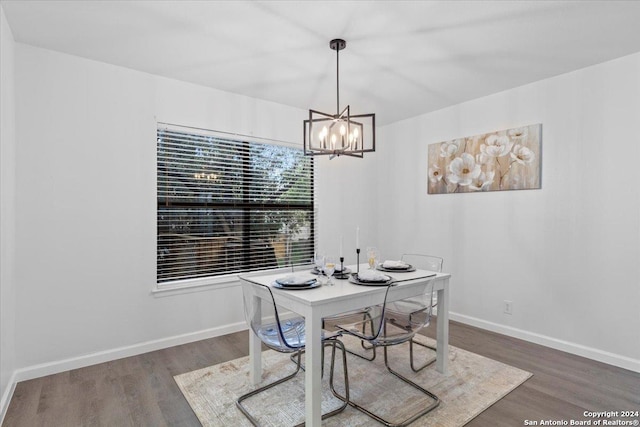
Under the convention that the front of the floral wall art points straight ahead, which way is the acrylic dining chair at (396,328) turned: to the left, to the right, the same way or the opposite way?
to the right

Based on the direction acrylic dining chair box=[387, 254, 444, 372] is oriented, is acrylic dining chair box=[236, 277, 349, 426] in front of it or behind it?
in front

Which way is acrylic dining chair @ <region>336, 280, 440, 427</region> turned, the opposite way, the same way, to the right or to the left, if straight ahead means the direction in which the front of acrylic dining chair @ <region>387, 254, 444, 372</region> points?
to the right

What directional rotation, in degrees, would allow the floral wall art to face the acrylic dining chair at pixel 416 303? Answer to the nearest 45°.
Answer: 0° — it already faces it

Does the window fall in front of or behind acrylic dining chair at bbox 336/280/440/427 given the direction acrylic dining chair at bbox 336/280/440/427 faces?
in front

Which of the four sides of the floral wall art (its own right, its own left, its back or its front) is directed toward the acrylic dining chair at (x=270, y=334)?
front

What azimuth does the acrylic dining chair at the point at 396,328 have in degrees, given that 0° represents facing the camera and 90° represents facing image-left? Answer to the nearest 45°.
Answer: approximately 135°

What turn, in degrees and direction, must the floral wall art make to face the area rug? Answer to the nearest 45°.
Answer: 0° — it already faces it

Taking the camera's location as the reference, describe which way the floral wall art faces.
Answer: facing the viewer and to the left of the viewer

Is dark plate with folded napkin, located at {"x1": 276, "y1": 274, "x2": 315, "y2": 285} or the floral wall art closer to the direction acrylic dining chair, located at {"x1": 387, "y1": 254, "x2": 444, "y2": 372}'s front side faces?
the dark plate with folded napkin

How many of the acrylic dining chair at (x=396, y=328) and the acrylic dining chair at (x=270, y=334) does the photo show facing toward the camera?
0

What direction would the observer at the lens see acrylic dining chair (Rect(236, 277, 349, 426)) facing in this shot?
facing away from the viewer and to the right of the viewer

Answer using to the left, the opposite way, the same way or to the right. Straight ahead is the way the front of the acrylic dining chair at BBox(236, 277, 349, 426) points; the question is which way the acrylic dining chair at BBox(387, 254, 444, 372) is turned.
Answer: the opposite way

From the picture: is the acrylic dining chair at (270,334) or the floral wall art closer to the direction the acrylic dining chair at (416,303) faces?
the acrylic dining chair
